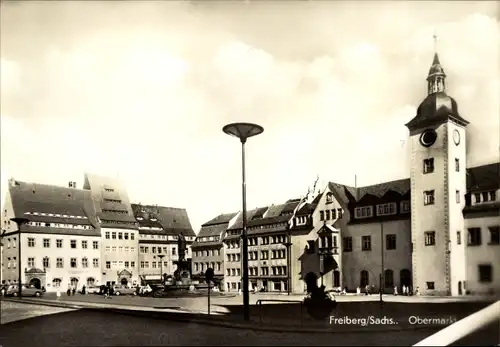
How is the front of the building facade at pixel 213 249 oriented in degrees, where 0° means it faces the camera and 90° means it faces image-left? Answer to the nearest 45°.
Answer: approximately 45°

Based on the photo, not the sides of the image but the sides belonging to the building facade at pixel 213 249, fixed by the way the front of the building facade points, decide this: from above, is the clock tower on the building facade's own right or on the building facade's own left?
on the building facade's own left
